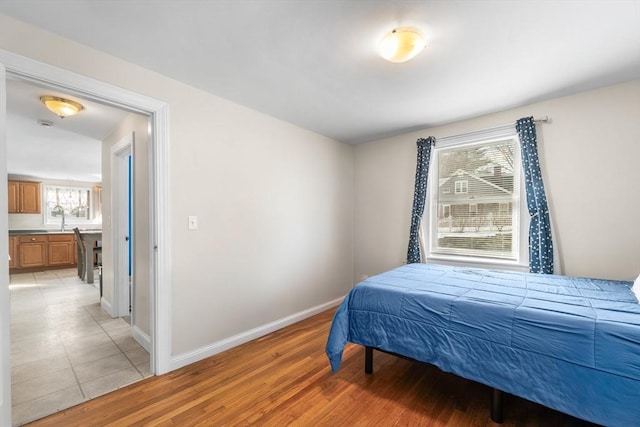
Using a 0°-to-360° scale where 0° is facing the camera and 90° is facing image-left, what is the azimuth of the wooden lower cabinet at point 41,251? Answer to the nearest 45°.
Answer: approximately 0°

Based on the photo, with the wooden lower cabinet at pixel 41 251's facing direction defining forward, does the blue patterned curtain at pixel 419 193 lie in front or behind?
in front

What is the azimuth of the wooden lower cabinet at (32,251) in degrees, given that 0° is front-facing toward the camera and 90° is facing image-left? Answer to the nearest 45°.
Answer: approximately 0°

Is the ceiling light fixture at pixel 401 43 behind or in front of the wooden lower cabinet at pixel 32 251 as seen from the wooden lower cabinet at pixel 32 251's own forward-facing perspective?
in front

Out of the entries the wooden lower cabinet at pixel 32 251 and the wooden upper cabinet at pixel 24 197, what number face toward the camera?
2

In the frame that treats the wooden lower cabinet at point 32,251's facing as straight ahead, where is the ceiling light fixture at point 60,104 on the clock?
The ceiling light fixture is roughly at 12 o'clock from the wooden lower cabinet.

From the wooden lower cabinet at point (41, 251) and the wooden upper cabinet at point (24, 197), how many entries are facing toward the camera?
2
